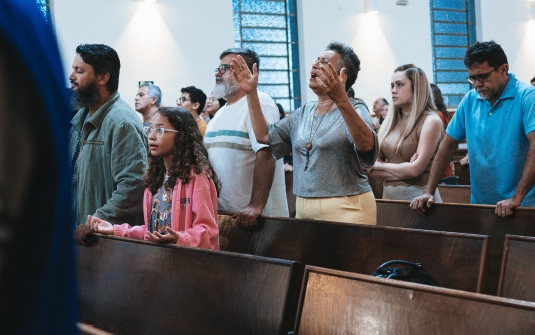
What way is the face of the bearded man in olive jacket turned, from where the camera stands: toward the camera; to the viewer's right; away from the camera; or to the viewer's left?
to the viewer's left

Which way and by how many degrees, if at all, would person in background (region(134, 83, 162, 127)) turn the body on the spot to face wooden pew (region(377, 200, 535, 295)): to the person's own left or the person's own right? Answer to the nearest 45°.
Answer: approximately 90° to the person's own left

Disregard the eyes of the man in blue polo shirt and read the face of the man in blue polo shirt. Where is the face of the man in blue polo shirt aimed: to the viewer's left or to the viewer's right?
to the viewer's left

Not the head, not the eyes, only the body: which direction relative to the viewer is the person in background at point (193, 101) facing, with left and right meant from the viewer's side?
facing to the left of the viewer

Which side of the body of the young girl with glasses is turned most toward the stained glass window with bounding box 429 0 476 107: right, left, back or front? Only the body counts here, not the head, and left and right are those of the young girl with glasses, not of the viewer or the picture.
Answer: back

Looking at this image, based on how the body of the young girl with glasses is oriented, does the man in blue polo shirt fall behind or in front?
behind

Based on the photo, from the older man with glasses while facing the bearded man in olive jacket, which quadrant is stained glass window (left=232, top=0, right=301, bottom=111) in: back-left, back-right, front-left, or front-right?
back-right

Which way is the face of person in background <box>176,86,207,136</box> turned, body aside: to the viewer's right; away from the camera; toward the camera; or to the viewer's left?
to the viewer's left

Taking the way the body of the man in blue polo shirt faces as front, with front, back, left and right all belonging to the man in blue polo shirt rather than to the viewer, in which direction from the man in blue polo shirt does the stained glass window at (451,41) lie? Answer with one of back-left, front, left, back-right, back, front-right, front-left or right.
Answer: back-right
